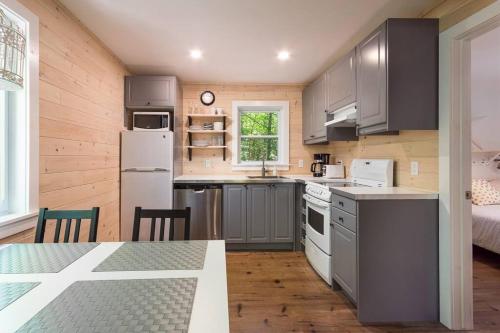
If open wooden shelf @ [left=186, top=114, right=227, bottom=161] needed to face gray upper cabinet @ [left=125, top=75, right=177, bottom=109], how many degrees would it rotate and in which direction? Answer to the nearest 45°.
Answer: approximately 45° to its right

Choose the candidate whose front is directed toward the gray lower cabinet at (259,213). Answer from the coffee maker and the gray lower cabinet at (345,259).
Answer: the coffee maker

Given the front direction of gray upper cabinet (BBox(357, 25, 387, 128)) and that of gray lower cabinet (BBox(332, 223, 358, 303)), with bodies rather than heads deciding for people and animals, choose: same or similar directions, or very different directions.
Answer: same or similar directions

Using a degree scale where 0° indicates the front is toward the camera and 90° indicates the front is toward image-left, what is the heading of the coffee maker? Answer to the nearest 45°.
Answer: approximately 45°

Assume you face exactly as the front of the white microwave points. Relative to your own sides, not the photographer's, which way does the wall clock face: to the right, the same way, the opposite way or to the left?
the same way

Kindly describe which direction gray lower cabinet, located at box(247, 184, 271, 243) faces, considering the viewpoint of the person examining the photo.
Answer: facing the viewer

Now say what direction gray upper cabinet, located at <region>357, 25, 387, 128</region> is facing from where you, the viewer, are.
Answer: facing the viewer and to the left of the viewer

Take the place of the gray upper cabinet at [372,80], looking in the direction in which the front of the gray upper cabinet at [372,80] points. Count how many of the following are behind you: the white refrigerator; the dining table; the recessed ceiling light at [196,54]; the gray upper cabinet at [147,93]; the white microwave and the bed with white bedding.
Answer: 1

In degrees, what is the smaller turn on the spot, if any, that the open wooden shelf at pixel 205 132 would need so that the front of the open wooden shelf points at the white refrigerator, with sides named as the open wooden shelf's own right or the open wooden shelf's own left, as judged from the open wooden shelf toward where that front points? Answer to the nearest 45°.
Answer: approximately 45° to the open wooden shelf's own right

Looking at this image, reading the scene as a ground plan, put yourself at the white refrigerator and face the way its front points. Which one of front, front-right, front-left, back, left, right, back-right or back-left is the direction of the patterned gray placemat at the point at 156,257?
front

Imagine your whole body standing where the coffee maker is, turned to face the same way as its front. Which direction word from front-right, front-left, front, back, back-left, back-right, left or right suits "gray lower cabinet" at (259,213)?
front

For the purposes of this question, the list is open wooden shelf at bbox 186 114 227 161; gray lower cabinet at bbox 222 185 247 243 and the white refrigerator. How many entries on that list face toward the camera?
3

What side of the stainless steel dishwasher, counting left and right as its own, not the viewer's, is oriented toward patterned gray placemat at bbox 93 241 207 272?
front

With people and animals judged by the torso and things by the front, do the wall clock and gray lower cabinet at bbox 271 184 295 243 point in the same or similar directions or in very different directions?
same or similar directions

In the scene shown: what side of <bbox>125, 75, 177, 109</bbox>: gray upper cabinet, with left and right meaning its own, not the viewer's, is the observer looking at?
front

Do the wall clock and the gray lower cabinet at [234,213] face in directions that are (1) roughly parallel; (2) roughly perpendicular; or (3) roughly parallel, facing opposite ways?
roughly parallel

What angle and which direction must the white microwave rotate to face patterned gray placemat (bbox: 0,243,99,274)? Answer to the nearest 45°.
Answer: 0° — it already faces it

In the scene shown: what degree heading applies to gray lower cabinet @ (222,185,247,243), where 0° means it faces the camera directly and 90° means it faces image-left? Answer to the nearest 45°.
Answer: approximately 0°

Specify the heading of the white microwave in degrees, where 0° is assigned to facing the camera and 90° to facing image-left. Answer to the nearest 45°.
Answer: approximately 0°
